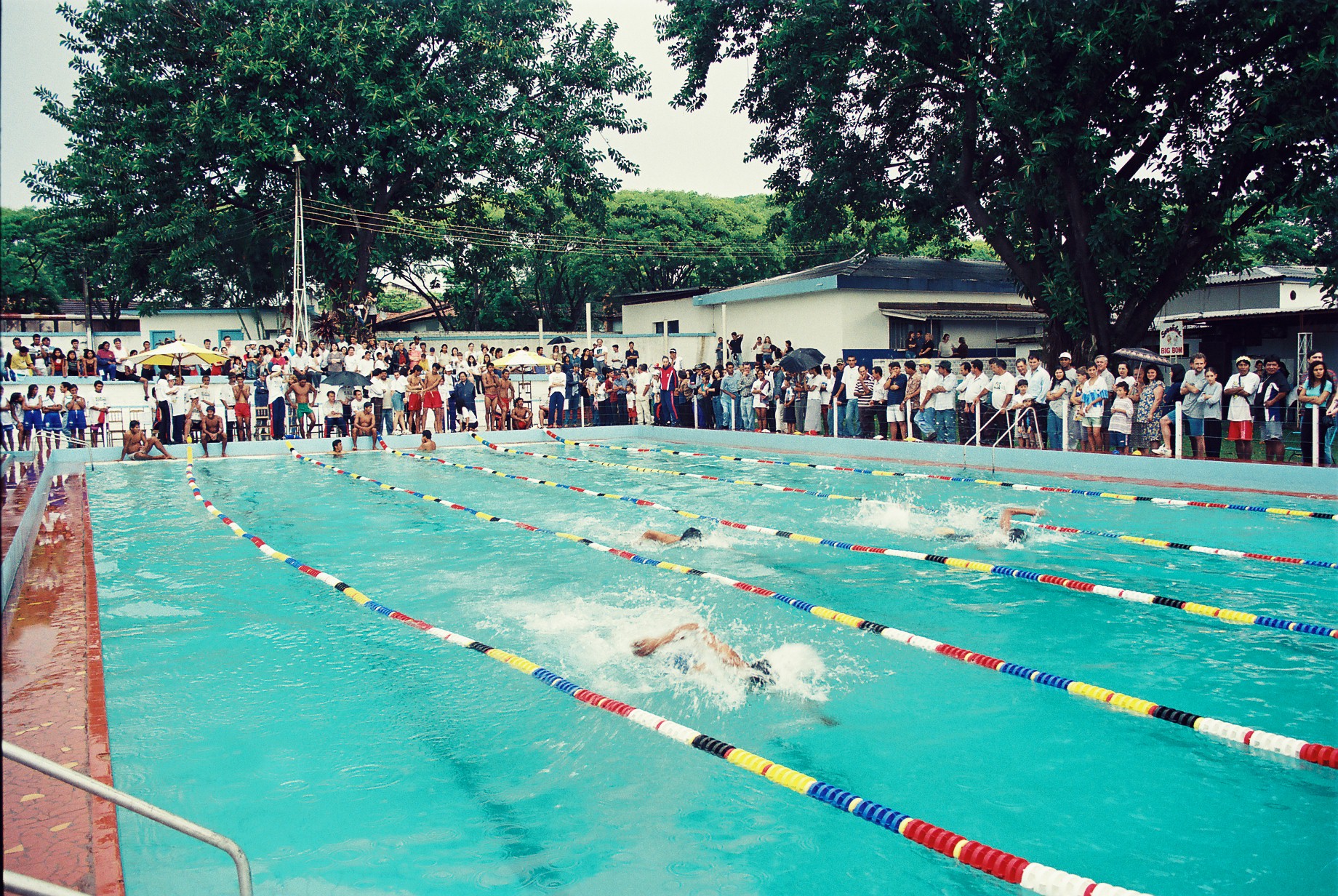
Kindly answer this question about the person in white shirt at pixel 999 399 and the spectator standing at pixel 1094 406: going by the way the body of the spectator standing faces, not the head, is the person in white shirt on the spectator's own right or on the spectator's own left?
on the spectator's own right

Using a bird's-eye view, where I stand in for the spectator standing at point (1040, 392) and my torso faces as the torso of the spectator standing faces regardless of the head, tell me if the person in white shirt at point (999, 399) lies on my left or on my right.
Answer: on my right

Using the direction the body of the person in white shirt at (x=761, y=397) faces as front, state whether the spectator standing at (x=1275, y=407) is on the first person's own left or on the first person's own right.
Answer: on the first person's own left

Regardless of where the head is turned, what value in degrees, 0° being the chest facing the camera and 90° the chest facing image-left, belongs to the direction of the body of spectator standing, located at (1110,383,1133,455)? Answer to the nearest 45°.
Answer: approximately 45°

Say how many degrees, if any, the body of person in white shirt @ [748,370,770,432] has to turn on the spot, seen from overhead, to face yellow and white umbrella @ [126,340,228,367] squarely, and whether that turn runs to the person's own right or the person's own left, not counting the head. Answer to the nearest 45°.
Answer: approximately 45° to the person's own right

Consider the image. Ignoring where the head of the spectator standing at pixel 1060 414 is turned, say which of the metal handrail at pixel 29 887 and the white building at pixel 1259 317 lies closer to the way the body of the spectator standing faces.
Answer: the metal handrail

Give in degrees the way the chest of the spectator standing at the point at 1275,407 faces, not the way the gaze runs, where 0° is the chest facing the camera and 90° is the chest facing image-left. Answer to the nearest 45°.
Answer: approximately 45°
